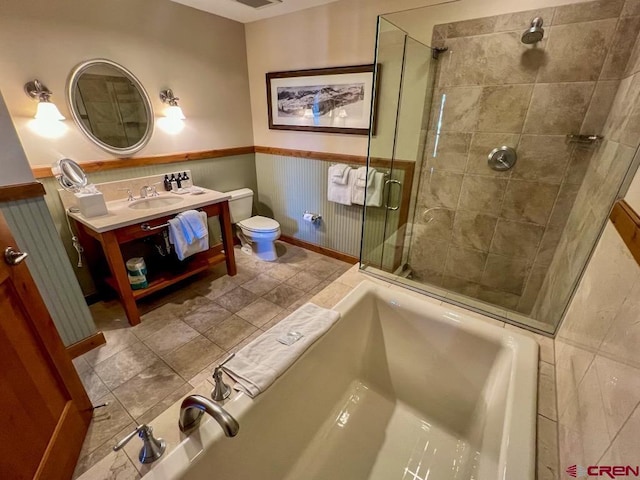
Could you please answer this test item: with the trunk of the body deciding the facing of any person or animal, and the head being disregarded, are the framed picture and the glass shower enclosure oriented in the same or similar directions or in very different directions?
same or similar directions

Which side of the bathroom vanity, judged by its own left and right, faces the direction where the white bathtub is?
front

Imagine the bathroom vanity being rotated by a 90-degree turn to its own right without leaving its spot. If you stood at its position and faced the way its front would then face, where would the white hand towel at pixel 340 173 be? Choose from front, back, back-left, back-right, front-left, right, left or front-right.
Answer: back-left

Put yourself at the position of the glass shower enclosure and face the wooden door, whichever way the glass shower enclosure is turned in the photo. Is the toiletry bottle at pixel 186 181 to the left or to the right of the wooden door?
right

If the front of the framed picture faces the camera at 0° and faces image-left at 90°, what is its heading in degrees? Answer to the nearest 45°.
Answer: approximately 45°

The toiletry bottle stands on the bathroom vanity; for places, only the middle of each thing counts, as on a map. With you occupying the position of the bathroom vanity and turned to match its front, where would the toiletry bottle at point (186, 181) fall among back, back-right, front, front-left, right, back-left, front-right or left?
left

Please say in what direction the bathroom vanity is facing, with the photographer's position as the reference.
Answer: facing the viewer and to the right of the viewer
